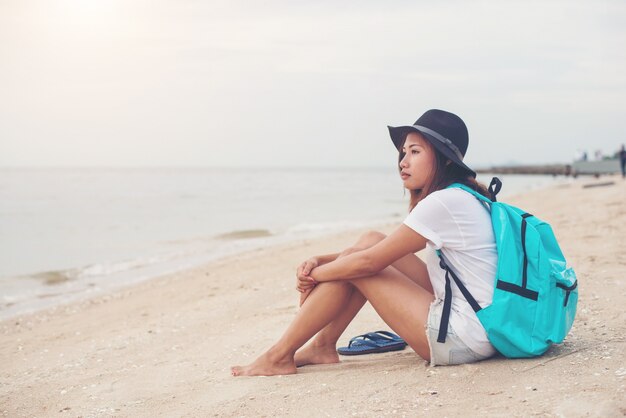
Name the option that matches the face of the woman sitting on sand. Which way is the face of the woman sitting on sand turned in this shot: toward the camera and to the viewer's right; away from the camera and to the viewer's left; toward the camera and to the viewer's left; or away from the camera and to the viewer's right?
toward the camera and to the viewer's left

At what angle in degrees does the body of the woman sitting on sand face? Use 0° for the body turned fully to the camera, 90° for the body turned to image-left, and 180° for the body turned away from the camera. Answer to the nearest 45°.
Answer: approximately 90°

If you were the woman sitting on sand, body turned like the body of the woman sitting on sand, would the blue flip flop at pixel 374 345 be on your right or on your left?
on your right
